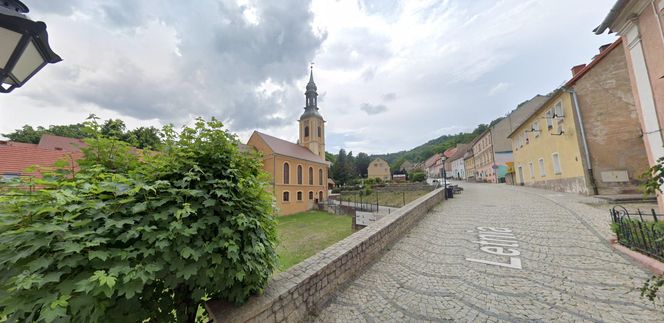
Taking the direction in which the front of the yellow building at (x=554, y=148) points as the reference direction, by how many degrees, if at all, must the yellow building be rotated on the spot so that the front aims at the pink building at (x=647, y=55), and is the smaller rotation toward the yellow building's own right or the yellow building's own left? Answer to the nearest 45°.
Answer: approximately 45° to the yellow building's own left

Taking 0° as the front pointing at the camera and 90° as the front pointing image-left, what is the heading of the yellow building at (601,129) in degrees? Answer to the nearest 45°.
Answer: approximately 45°

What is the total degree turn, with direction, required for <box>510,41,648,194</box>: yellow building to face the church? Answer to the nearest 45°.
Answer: approximately 45° to its right

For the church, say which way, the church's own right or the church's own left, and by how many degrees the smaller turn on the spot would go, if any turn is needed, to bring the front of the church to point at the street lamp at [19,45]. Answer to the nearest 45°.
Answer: approximately 135° to the church's own right

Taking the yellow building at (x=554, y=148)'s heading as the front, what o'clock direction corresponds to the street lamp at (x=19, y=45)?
The street lamp is roughly at 11 o'clock from the yellow building.

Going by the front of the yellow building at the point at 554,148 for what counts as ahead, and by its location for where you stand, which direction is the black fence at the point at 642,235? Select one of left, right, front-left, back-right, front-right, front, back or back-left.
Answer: front-left

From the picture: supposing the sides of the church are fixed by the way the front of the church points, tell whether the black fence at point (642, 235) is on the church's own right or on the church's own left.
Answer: on the church's own right

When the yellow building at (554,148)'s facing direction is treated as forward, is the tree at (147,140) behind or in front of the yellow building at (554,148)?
in front

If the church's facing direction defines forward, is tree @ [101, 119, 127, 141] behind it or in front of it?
behind
